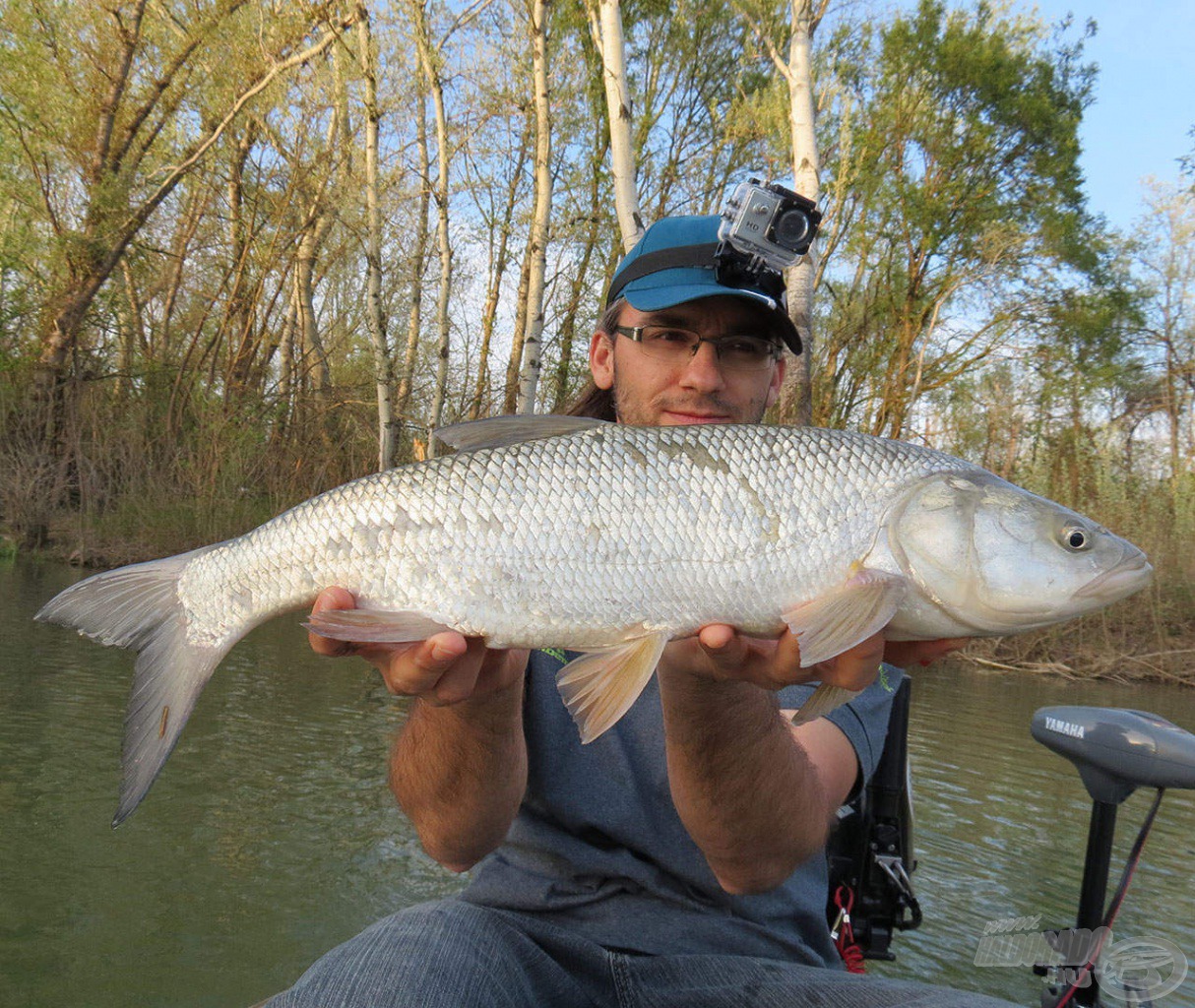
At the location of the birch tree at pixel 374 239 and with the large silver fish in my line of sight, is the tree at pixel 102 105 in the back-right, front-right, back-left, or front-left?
back-right

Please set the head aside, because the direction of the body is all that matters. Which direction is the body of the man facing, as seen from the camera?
toward the camera

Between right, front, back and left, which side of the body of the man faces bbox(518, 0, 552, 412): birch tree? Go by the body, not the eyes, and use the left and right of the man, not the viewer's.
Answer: back

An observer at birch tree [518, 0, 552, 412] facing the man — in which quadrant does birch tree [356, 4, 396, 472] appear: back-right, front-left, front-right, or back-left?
back-right

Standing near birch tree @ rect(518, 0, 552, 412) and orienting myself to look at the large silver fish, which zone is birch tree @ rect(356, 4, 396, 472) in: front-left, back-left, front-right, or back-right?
back-right

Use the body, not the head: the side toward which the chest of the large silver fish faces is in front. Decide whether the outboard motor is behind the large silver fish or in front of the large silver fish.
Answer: in front

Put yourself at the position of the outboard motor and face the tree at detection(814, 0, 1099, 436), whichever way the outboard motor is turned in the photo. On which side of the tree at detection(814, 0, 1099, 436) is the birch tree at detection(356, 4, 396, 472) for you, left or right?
left

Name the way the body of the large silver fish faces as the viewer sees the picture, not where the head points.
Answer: to the viewer's right

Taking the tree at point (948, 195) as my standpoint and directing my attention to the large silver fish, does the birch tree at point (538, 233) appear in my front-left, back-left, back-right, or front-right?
front-right
